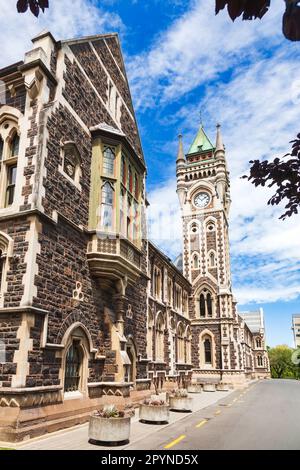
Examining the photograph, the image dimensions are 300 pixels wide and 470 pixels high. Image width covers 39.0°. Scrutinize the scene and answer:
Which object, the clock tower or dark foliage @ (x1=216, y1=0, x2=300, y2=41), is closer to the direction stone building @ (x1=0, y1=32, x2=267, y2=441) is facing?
the dark foliage

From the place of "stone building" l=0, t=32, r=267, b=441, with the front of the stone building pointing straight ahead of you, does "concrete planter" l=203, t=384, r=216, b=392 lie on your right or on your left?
on your left

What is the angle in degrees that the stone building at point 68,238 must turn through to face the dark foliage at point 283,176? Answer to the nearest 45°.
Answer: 0° — it already faces it

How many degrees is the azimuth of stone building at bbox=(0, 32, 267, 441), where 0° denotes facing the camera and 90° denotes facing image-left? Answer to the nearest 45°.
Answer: approximately 315°

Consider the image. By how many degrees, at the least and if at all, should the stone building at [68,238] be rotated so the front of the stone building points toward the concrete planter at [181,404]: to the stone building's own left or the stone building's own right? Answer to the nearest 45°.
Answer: approximately 90° to the stone building's own left
